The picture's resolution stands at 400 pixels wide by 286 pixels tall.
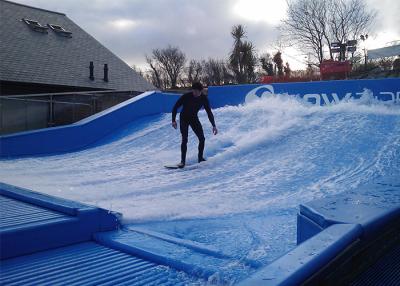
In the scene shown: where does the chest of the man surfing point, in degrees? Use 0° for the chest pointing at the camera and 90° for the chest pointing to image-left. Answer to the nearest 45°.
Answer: approximately 0°

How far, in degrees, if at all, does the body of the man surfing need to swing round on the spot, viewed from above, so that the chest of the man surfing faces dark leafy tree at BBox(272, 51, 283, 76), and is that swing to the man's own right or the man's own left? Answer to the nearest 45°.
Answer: approximately 180°

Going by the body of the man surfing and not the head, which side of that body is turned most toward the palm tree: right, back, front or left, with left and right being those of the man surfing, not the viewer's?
back

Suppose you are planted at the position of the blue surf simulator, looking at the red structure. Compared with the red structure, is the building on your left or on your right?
left

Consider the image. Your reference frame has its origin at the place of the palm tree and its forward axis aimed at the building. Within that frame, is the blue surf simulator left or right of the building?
left

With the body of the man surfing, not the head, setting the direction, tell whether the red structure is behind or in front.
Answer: behind

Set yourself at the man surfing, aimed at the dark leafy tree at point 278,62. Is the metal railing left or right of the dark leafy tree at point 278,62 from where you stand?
left

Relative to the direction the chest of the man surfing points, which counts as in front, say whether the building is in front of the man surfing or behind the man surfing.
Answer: behind

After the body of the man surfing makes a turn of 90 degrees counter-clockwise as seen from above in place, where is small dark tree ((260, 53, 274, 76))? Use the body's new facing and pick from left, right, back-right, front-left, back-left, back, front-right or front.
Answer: left
